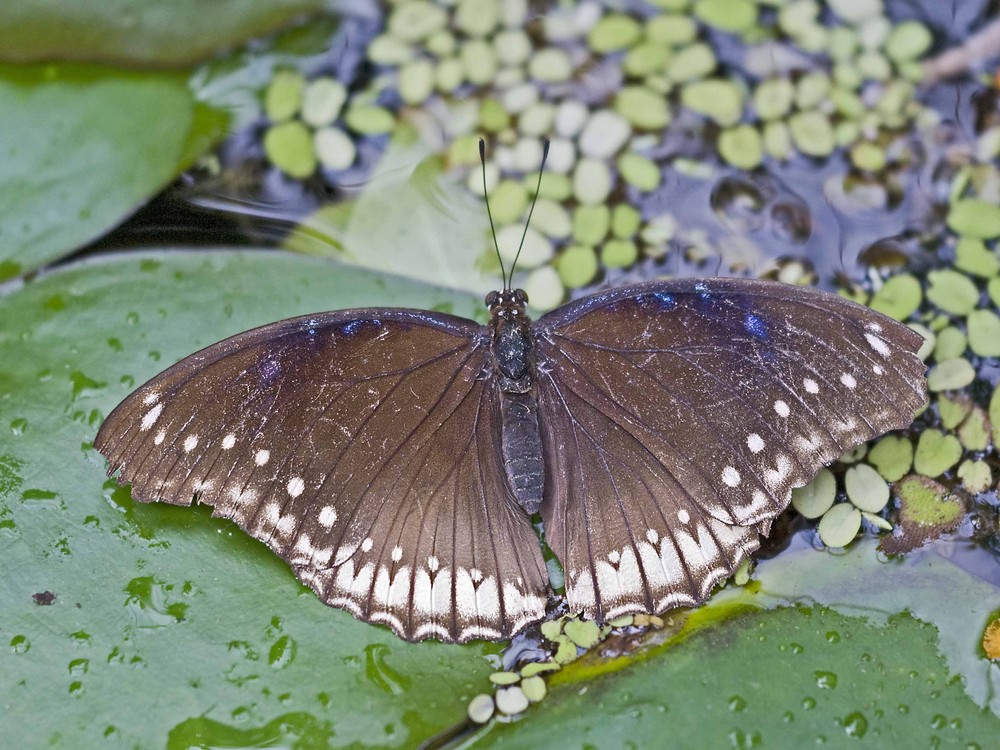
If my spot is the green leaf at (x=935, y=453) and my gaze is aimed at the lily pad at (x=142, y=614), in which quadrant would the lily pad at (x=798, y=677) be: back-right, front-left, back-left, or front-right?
front-left

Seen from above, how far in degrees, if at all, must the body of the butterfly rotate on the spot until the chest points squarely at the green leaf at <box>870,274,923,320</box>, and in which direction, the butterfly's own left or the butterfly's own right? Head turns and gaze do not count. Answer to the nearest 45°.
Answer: approximately 45° to the butterfly's own right

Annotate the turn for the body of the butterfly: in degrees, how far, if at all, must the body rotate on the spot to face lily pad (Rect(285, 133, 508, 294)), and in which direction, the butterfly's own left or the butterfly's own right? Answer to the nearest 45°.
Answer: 0° — it already faces it

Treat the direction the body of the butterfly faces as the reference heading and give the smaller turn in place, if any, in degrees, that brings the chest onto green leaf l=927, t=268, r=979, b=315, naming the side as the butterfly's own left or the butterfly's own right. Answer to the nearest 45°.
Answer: approximately 45° to the butterfly's own right

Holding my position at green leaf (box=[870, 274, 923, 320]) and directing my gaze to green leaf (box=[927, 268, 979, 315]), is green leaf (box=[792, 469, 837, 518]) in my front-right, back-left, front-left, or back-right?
back-right

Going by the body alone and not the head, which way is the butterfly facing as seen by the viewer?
away from the camera

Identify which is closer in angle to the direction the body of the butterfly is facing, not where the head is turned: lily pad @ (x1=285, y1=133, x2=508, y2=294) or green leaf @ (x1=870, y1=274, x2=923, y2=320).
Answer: the lily pad

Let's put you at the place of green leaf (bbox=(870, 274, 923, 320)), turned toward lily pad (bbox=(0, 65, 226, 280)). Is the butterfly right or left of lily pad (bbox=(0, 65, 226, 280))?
left
